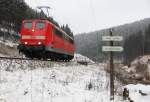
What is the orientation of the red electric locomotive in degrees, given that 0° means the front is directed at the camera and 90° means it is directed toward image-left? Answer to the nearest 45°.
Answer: approximately 45°
